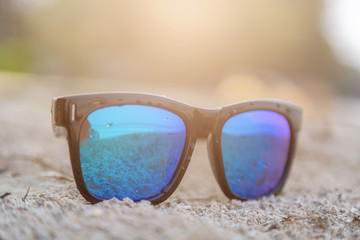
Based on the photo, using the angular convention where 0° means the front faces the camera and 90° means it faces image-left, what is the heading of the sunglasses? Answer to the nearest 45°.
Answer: approximately 315°
